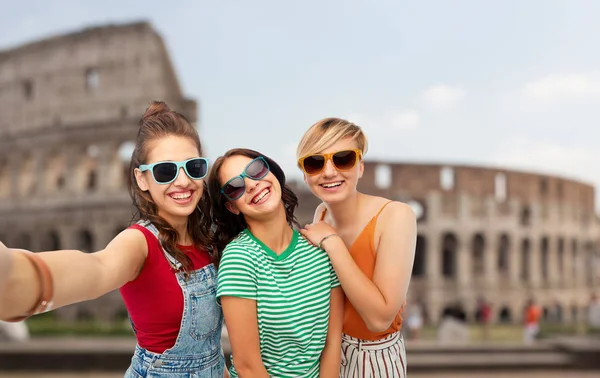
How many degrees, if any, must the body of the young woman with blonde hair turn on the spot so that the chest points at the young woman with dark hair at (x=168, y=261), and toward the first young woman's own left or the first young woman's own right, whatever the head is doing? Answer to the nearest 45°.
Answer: approximately 45° to the first young woman's own right

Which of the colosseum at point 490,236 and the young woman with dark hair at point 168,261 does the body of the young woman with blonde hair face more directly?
the young woman with dark hair

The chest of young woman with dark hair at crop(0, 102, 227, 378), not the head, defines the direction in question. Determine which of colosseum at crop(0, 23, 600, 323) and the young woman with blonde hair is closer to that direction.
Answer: the young woman with blonde hair

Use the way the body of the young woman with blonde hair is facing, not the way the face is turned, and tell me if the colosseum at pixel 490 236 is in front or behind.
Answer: behind

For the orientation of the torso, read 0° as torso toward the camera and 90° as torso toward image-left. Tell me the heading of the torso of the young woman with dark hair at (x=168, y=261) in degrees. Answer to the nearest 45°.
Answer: approximately 315°

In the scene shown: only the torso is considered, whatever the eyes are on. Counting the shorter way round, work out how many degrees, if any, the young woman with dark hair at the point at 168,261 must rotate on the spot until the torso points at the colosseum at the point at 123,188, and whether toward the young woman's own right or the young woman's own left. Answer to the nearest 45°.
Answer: approximately 135° to the young woman's own left

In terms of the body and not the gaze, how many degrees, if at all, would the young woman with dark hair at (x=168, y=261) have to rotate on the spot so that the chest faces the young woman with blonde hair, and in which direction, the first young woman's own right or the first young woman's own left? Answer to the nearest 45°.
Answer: approximately 45° to the first young woman's own left
